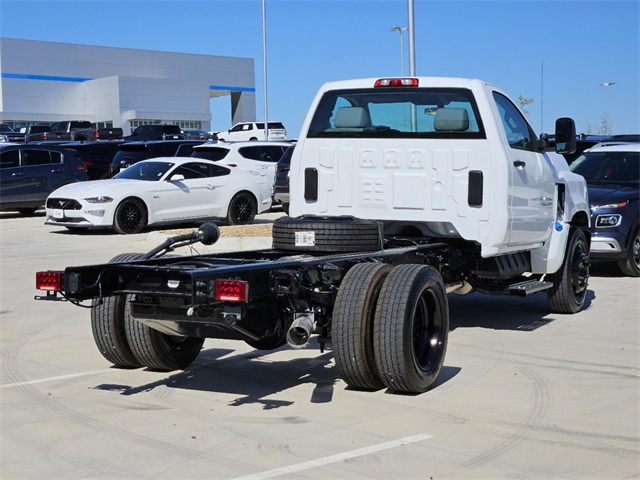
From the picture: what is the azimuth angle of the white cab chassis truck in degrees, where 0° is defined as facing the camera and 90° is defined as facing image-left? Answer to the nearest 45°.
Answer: approximately 225°

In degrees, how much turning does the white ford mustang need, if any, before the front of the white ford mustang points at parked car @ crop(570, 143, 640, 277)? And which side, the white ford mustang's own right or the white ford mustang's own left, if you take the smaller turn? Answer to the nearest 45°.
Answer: approximately 90° to the white ford mustang's own left

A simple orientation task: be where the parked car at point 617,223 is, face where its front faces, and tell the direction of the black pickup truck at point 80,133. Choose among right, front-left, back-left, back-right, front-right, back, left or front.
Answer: right

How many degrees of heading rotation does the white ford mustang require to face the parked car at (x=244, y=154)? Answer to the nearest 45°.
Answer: approximately 180°

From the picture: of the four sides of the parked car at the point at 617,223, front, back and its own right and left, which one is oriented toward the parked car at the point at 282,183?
right

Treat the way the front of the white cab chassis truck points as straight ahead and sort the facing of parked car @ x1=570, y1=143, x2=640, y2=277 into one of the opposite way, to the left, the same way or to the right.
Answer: the opposite way

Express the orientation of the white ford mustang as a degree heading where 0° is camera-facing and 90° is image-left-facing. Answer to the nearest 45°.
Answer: approximately 45°

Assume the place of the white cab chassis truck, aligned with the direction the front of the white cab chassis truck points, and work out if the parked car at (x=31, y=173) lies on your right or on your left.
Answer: on your left

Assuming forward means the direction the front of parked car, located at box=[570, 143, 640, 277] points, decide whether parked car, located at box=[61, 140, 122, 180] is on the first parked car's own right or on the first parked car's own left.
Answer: on the first parked car's own right
